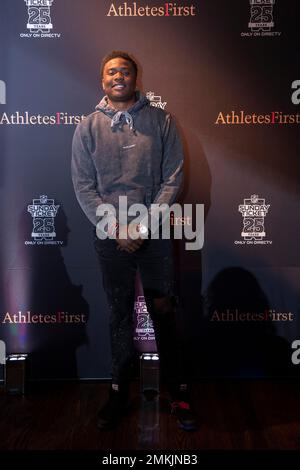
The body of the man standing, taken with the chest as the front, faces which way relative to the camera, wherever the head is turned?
toward the camera
